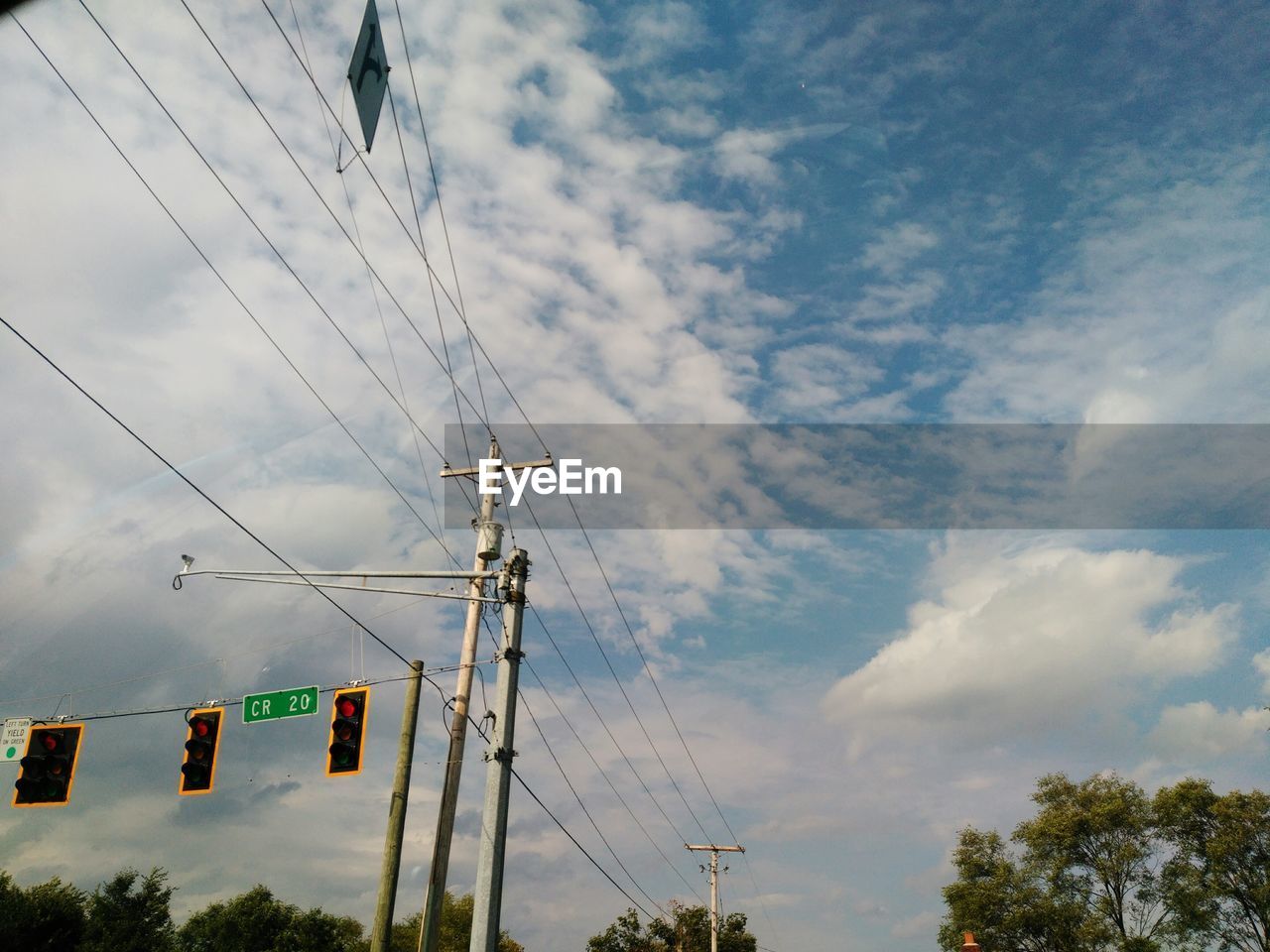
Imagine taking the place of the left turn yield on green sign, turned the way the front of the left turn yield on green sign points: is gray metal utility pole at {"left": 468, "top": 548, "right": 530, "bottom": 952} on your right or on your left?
on your left

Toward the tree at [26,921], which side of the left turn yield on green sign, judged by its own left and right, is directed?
back

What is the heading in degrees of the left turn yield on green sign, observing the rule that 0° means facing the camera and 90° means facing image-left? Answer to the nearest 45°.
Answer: approximately 0°

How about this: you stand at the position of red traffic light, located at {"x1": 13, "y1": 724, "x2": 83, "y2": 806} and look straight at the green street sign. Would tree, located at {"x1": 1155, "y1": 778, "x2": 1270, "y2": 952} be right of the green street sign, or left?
left

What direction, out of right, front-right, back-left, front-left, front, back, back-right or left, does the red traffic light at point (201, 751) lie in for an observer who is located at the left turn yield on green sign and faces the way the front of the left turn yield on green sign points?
front-left

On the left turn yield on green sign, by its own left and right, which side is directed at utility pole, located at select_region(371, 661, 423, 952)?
left

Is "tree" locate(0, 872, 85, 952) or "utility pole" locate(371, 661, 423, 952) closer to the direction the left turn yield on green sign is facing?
the utility pole

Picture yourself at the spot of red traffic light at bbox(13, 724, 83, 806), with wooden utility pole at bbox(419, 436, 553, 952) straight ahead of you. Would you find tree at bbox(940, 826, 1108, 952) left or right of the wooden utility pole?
left

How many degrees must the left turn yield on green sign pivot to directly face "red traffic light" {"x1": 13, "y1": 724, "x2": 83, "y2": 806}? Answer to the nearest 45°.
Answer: approximately 45° to its left

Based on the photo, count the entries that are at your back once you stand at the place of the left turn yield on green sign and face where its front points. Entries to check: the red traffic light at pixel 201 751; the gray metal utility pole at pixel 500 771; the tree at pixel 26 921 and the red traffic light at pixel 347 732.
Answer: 1

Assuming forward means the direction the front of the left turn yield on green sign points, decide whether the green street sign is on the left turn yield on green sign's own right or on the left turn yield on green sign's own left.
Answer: on the left turn yield on green sign's own left
